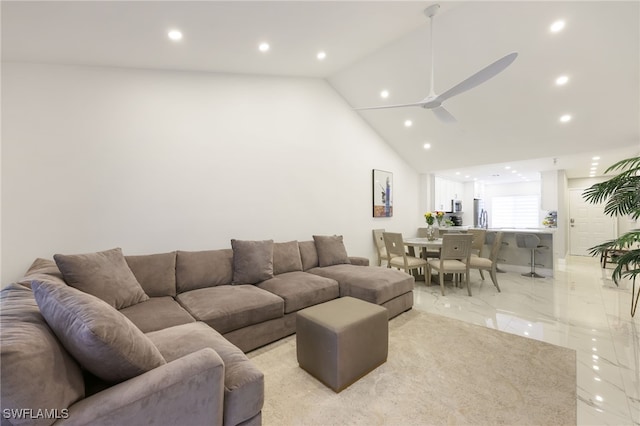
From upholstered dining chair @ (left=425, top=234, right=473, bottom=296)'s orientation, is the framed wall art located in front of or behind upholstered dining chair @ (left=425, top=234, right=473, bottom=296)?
in front

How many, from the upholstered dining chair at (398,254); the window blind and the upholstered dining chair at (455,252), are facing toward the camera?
1

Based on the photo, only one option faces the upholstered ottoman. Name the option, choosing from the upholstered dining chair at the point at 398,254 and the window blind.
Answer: the window blind

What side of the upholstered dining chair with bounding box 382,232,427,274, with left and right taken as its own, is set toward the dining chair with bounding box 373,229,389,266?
left

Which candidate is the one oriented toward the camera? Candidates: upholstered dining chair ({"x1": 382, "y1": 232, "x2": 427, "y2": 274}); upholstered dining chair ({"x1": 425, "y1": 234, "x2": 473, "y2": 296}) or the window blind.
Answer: the window blind

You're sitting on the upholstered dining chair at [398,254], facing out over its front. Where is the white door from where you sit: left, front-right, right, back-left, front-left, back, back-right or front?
front

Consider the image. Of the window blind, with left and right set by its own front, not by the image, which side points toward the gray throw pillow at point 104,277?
front

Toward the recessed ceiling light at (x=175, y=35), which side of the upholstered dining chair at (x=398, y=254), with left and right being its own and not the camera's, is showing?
back

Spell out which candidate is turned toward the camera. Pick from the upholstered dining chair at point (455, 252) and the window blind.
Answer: the window blind

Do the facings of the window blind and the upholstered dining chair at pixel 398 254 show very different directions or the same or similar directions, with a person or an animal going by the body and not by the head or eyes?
very different directions

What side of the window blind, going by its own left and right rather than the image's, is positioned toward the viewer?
front

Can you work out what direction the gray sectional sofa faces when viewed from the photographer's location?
facing the viewer and to the right of the viewer

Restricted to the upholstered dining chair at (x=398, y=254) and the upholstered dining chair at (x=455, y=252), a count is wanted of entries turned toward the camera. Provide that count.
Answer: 0

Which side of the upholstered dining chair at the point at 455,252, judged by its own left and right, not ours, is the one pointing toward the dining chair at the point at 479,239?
right

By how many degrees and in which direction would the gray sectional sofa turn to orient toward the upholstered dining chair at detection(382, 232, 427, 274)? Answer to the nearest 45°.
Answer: approximately 90° to its left

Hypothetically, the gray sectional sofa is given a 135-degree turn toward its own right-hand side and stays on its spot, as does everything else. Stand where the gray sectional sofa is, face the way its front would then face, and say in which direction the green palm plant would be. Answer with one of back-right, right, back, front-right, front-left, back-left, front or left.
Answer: back

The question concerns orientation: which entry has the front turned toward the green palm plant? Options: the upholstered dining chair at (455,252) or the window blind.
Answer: the window blind

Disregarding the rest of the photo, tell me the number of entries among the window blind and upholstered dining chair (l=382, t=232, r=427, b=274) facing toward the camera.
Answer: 1

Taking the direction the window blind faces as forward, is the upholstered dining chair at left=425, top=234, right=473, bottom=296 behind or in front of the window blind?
in front
